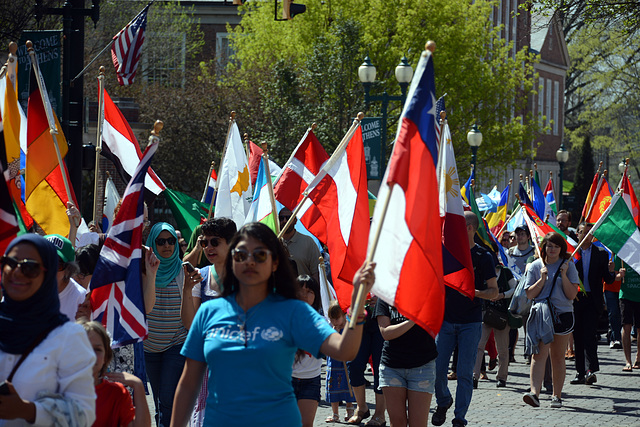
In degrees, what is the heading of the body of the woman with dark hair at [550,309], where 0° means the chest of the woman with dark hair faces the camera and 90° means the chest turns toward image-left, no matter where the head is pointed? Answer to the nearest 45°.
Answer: approximately 0°

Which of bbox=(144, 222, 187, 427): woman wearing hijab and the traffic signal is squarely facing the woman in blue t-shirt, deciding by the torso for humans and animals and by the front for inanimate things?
the woman wearing hijab

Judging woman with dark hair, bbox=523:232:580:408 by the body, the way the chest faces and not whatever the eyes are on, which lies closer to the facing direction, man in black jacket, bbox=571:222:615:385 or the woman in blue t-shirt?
the woman in blue t-shirt

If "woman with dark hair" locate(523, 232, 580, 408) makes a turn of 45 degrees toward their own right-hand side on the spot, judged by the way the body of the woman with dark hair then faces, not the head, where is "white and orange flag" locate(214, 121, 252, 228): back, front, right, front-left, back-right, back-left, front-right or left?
front-right

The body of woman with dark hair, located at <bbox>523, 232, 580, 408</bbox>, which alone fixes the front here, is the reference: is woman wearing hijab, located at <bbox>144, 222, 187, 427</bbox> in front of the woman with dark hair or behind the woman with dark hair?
in front

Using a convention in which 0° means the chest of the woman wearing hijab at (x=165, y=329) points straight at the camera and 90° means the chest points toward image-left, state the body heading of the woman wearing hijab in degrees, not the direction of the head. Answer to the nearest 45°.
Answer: approximately 0°

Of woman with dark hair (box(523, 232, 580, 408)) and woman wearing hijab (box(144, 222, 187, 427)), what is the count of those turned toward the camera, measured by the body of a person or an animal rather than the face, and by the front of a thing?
2

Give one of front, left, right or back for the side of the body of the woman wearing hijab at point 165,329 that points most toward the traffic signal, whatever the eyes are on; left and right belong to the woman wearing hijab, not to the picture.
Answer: back
